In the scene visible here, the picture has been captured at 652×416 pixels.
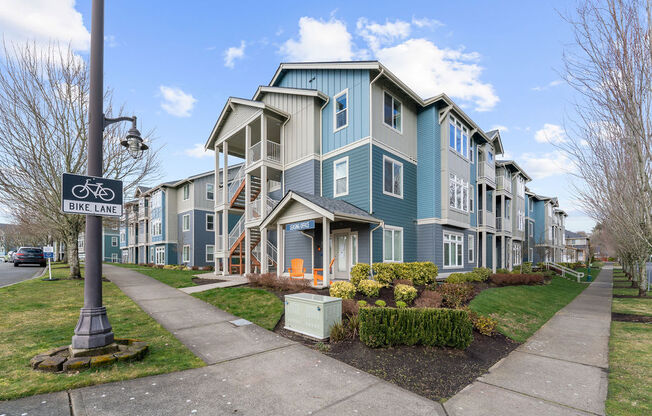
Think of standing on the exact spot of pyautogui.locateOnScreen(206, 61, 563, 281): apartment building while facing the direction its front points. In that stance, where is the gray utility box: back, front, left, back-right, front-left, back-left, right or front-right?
front-left

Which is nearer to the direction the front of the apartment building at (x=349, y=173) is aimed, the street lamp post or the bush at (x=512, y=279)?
the street lamp post

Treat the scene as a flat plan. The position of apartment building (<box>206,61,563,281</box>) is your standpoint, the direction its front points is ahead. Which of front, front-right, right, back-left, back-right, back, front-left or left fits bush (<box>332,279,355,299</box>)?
front-left

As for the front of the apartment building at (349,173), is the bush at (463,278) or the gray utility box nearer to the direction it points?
the gray utility box

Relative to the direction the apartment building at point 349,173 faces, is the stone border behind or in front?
in front

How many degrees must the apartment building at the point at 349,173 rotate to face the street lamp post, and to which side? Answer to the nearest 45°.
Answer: approximately 45° to its left

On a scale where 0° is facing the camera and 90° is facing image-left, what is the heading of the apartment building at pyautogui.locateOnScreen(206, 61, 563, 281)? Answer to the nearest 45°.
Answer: approximately 45°

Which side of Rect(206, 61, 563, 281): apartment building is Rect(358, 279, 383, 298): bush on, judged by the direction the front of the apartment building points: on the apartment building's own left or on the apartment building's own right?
on the apartment building's own left
